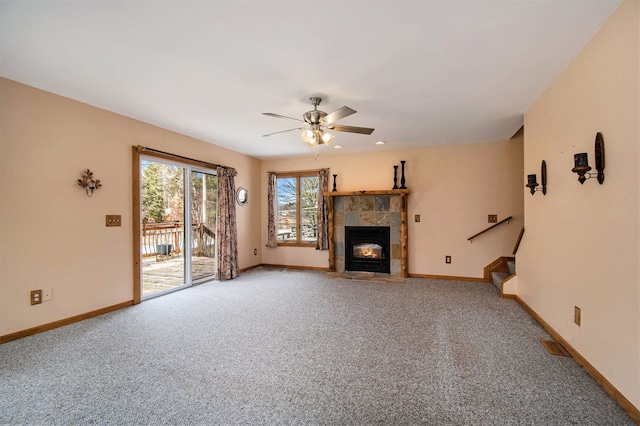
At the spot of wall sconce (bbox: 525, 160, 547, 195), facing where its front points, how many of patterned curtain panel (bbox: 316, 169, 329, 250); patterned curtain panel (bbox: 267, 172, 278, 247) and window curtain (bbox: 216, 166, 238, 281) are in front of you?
3

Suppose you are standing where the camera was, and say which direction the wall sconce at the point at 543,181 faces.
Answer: facing to the left of the viewer

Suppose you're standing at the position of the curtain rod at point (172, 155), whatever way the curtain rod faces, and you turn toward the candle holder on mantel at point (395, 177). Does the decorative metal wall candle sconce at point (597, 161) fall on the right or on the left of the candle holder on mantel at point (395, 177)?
right

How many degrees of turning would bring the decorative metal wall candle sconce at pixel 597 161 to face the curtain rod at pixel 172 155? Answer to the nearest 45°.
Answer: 0° — it already faces it

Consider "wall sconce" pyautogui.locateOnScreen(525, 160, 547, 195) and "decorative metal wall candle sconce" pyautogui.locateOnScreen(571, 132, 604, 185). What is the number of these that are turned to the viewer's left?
2

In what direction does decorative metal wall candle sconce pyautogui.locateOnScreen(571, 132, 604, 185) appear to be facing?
to the viewer's left

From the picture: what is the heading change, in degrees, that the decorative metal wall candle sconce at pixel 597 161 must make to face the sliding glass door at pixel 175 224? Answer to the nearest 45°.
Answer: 0° — it already faces it

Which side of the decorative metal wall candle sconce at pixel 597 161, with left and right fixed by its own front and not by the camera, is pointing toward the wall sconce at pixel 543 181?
right

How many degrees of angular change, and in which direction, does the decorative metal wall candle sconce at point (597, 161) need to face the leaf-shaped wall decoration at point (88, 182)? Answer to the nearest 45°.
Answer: approximately 45° to its left
